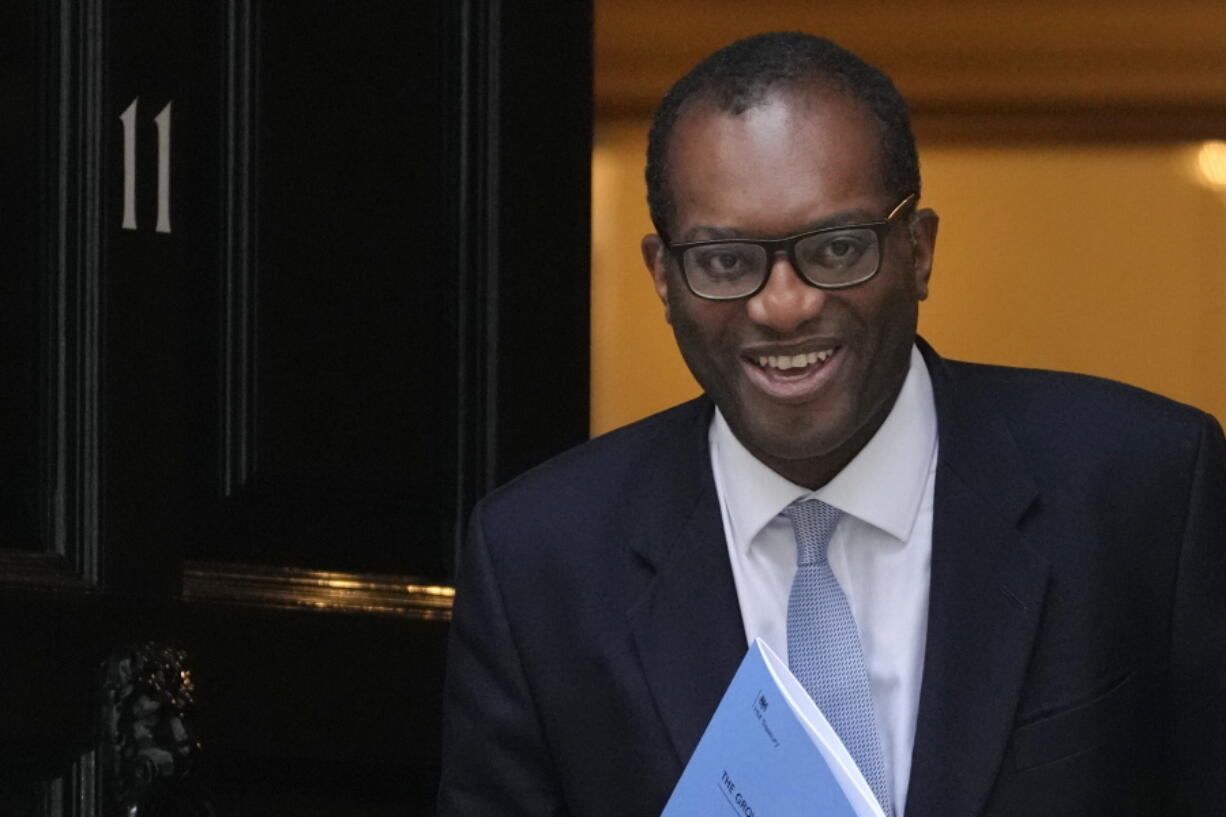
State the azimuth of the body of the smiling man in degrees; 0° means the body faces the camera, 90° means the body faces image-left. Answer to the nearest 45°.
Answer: approximately 0°

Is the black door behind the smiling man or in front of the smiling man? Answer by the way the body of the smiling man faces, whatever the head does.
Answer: behind
